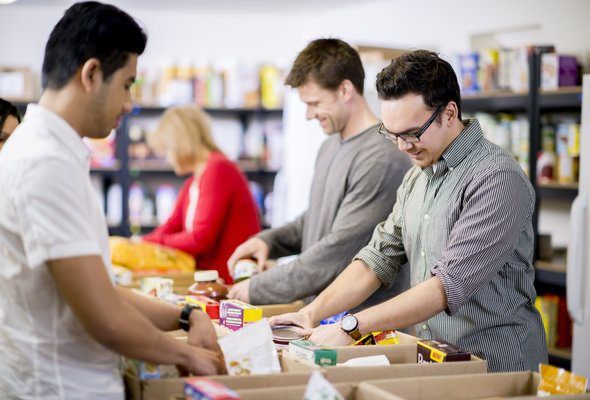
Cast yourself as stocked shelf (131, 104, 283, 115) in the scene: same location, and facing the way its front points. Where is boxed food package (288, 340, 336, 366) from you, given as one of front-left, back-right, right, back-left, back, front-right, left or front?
front

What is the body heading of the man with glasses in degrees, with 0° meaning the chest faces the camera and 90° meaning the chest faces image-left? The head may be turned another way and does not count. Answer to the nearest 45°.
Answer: approximately 45°

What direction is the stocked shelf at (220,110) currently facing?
toward the camera

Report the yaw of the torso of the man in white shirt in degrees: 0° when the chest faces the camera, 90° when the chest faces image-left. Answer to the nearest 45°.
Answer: approximately 270°

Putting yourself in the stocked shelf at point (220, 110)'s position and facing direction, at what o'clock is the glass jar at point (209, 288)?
The glass jar is roughly at 12 o'clock from the stocked shelf.

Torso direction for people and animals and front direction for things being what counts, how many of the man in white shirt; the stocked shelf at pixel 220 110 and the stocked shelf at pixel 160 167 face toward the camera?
2

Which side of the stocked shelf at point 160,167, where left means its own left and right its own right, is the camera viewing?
front

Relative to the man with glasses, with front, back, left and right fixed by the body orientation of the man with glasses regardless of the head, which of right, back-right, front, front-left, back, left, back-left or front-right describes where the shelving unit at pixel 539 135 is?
back-right

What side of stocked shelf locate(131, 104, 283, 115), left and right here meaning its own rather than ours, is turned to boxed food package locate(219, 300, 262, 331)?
front

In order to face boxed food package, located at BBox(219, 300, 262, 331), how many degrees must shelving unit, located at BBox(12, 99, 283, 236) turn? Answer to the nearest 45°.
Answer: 0° — it already faces it

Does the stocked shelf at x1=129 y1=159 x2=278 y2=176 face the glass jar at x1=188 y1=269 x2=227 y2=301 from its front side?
yes

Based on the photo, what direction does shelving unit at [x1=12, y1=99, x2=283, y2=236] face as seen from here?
toward the camera

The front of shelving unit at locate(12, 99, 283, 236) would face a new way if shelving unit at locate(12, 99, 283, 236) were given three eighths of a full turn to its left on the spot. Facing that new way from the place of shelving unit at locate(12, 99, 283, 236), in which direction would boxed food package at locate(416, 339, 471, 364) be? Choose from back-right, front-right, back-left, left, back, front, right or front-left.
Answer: back-right

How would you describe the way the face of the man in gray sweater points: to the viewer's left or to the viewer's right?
to the viewer's left

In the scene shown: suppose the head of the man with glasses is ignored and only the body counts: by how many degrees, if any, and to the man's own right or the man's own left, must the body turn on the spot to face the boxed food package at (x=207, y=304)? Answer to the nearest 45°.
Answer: approximately 45° to the man's own right

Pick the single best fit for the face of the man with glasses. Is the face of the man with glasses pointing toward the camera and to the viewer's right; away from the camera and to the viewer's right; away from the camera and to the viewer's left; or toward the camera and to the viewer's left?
toward the camera and to the viewer's left

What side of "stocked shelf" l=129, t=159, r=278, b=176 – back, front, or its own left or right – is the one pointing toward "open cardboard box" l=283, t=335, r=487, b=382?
front

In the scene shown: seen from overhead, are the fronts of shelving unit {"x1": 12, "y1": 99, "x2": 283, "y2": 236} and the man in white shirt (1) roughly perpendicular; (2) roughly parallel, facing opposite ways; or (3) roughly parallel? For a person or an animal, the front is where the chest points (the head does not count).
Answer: roughly perpendicular
